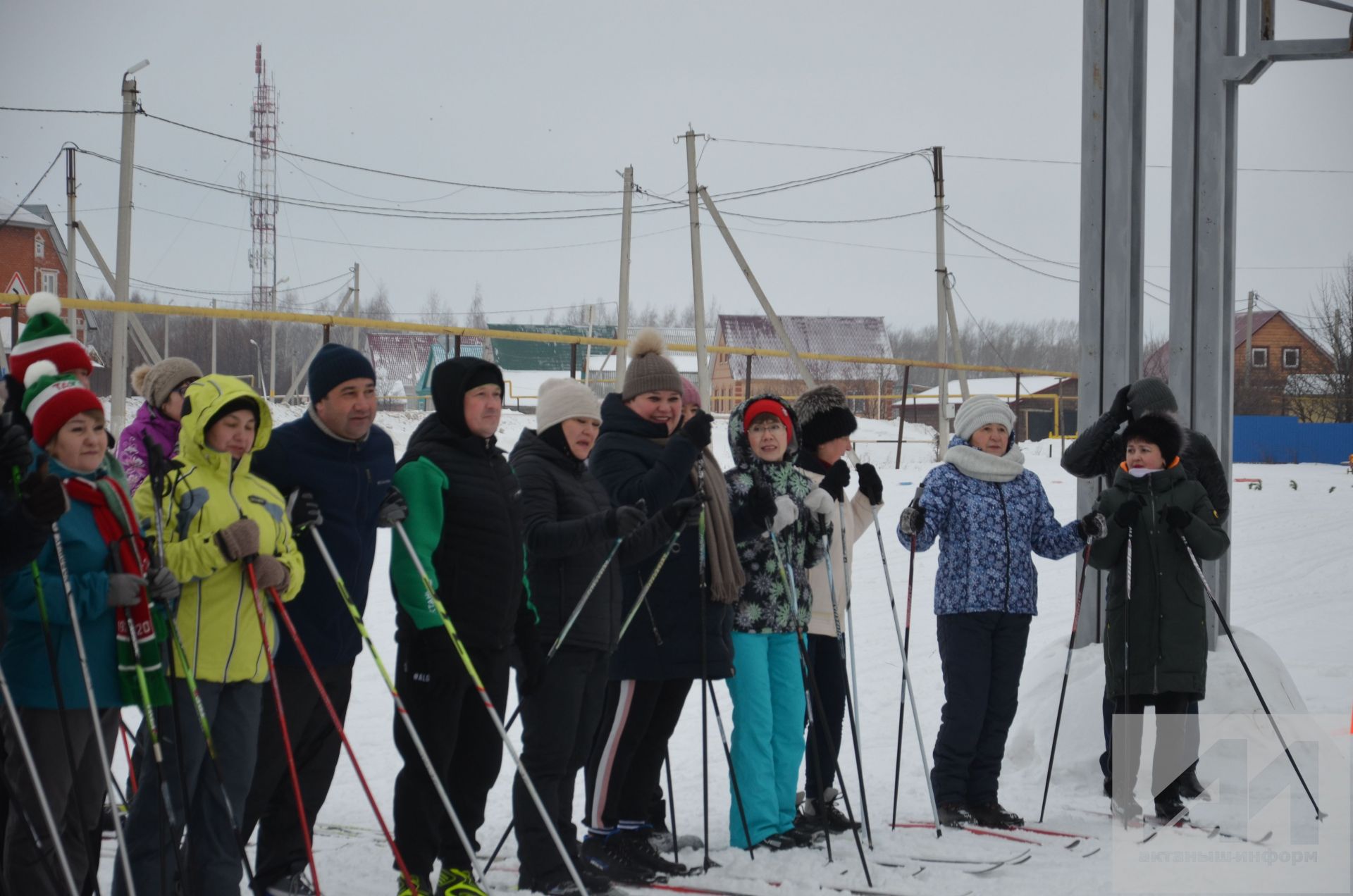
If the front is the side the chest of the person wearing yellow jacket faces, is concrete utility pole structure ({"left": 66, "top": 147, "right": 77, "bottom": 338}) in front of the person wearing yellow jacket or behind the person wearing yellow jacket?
behind

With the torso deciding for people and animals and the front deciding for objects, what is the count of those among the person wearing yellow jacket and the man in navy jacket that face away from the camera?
0

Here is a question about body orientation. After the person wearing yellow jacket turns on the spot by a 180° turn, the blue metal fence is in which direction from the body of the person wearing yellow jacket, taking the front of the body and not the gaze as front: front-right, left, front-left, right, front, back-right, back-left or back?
right

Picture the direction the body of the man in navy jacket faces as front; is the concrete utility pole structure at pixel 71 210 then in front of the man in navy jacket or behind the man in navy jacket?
behind

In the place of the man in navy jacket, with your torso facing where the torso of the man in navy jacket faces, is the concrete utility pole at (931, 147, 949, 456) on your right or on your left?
on your left

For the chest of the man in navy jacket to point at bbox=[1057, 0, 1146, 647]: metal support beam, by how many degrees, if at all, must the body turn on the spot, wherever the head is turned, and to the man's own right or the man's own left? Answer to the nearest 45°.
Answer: approximately 90° to the man's own left

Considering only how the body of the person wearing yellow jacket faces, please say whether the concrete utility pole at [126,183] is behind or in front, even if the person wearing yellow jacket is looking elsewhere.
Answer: behind

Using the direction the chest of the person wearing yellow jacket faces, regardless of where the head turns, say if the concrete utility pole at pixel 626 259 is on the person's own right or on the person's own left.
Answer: on the person's own left

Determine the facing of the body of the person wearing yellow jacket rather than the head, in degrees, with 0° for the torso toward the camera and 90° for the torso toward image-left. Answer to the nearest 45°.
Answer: approximately 315°

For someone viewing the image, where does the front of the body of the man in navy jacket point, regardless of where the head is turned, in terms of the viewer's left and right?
facing the viewer and to the right of the viewer

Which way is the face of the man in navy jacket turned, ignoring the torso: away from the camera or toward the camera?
toward the camera

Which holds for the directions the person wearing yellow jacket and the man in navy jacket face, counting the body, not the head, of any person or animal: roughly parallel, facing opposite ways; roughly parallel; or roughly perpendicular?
roughly parallel
